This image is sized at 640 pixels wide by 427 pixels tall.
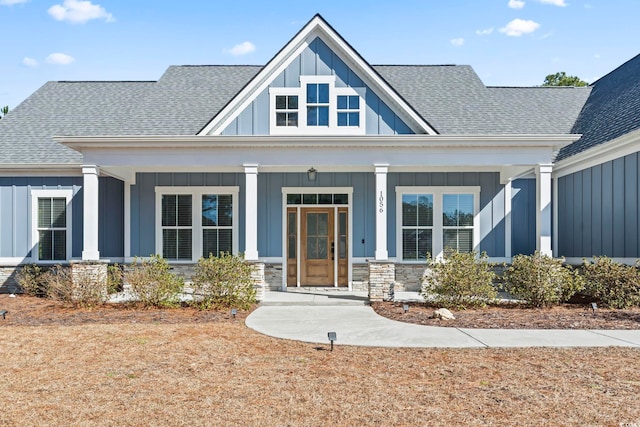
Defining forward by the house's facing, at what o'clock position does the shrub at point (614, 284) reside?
The shrub is roughly at 10 o'clock from the house.

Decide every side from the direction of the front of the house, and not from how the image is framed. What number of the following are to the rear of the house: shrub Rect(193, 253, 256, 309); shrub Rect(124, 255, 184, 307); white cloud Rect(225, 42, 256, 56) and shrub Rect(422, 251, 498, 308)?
1

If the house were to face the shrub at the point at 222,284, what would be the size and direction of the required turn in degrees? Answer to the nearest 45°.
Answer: approximately 45° to its right

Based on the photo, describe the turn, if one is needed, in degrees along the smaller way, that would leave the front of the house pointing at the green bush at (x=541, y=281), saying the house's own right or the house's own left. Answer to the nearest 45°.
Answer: approximately 45° to the house's own left

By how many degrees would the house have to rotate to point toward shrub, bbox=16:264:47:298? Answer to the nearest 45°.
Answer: approximately 90° to its right

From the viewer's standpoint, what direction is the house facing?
toward the camera
